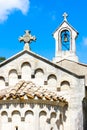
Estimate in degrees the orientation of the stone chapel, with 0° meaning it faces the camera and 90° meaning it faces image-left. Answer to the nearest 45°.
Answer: approximately 180°
